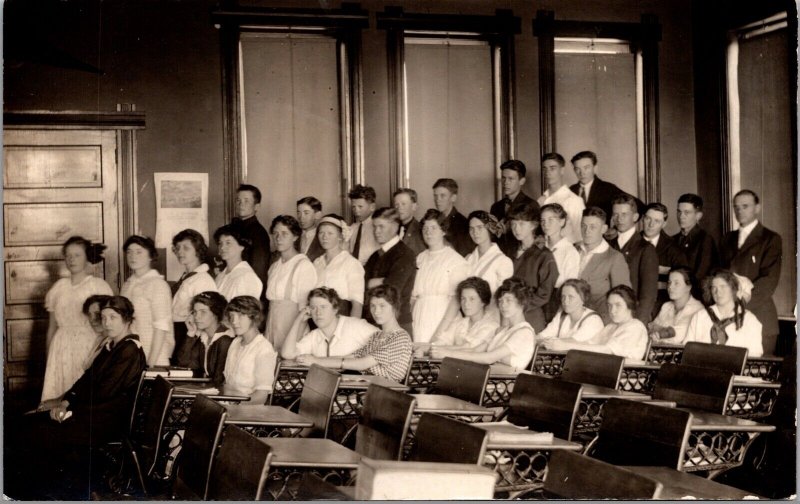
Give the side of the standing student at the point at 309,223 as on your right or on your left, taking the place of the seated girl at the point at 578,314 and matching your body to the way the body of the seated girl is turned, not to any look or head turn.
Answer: on your right

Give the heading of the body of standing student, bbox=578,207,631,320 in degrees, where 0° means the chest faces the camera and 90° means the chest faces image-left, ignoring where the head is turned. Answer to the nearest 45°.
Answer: approximately 45°

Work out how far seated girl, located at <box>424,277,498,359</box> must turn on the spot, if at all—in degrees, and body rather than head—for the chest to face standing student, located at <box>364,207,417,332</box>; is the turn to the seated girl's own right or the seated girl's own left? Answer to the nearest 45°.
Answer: approximately 90° to the seated girl's own right

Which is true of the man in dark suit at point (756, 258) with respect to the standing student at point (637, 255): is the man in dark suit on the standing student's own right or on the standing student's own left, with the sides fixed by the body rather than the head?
on the standing student's own left

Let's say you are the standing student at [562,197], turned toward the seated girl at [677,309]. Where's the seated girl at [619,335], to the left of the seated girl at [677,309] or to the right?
right

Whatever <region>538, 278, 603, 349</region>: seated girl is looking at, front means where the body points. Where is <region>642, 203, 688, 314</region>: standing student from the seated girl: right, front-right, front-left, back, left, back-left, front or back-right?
back

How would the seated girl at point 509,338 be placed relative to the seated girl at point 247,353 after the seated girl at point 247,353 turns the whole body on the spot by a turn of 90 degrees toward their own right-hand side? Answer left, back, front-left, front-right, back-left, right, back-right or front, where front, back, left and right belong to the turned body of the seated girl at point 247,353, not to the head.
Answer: back-right
